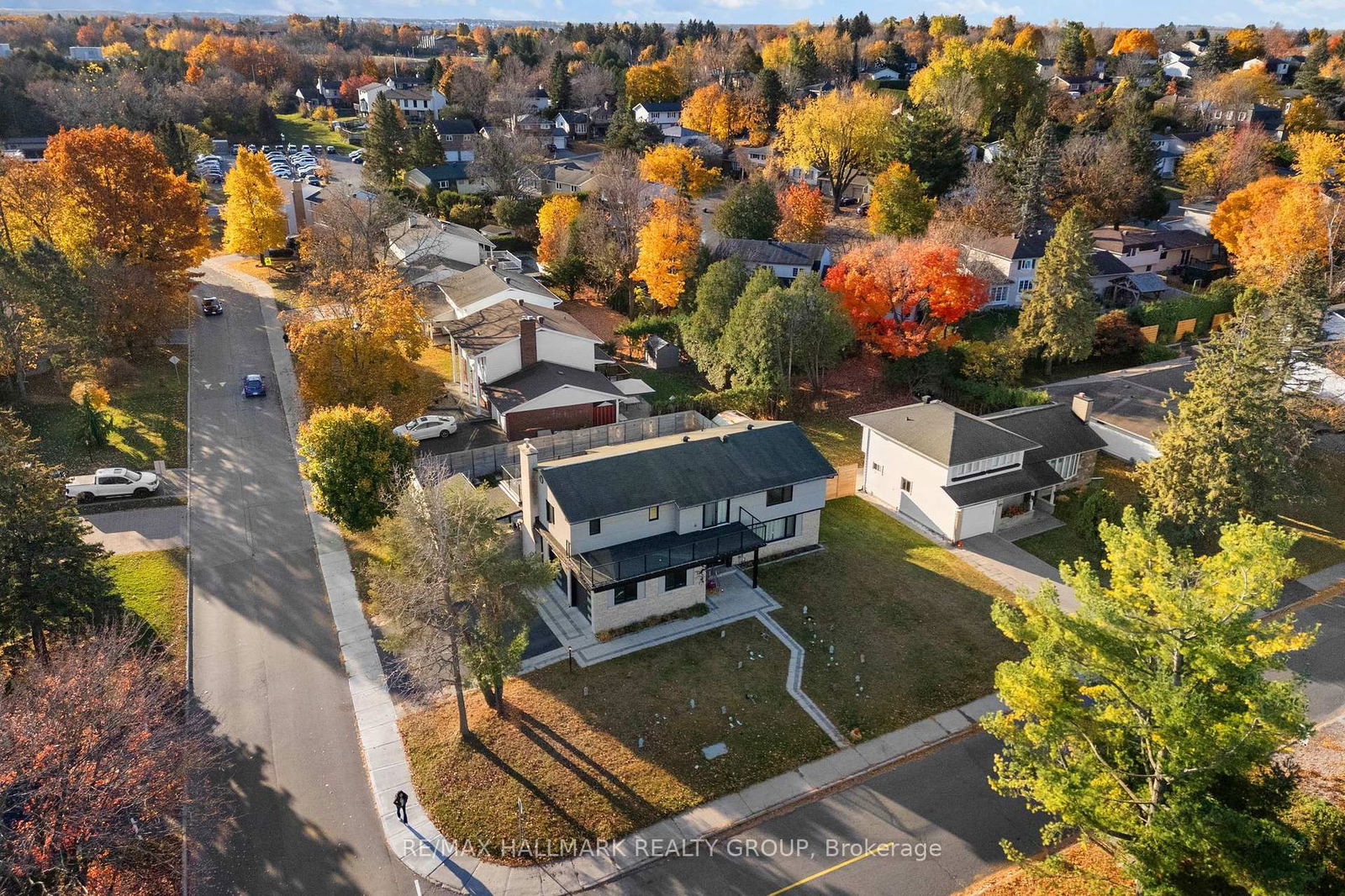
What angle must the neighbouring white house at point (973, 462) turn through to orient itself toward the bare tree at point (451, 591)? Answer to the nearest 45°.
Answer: approximately 90° to its right

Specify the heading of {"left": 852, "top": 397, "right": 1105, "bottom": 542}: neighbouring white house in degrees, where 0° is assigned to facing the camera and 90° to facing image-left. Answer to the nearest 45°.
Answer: approximately 315°

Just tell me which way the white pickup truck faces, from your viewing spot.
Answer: facing to the right of the viewer

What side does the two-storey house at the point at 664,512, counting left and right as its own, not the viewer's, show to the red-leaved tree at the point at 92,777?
right

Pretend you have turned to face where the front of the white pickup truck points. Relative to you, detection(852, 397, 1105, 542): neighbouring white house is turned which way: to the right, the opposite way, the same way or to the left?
to the right

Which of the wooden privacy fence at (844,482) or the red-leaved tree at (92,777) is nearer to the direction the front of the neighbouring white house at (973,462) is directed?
the red-leaved tree

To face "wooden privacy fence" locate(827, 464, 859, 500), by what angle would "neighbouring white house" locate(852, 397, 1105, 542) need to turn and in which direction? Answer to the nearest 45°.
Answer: approximately 135° to its right

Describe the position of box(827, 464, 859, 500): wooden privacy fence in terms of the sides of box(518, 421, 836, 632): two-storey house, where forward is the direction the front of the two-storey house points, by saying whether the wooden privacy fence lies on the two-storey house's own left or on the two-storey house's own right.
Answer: on the two-storey house's own left

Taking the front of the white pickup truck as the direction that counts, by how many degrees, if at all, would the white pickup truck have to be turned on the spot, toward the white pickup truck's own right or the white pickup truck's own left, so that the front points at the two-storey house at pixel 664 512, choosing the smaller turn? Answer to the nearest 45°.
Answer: approximately 45° to the white pickup truck's own right
